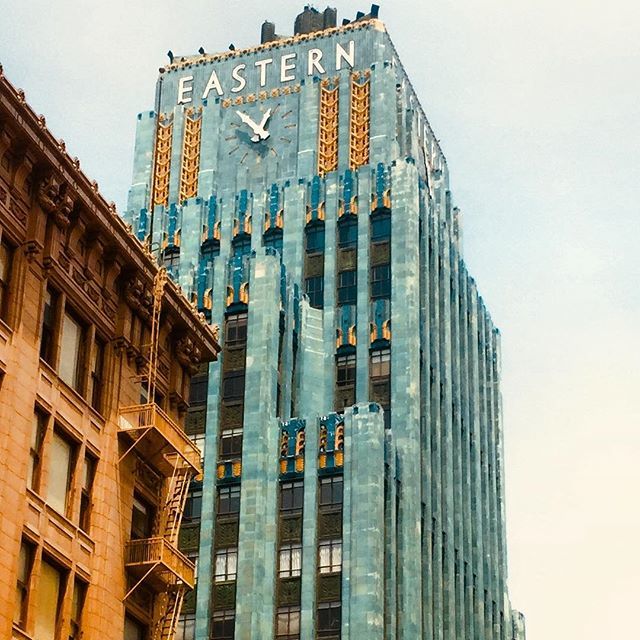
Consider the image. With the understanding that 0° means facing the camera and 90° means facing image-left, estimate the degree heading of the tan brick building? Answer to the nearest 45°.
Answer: approximately 315°
